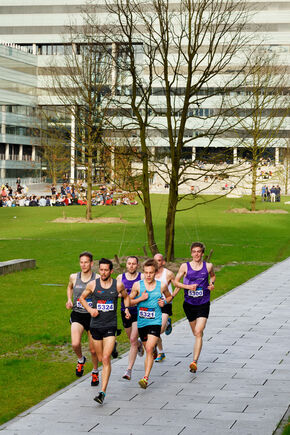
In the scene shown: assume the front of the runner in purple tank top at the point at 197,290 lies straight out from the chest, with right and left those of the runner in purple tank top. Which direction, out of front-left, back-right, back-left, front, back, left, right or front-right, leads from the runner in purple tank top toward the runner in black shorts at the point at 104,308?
front-right

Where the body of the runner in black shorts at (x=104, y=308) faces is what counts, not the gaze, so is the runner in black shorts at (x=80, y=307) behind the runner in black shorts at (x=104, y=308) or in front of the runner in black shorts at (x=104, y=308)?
behind

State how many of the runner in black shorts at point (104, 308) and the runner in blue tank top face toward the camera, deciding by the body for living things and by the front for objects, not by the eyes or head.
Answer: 2

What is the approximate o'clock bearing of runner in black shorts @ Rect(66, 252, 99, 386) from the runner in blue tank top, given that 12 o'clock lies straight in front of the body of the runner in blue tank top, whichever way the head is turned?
The runner in black shorts is roughly at 3 o'clock from the runner in blue tank top.

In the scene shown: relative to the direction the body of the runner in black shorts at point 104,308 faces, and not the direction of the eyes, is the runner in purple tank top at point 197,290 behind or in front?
behind

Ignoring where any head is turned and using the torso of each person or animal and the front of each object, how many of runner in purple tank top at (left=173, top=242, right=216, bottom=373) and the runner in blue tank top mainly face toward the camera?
2
